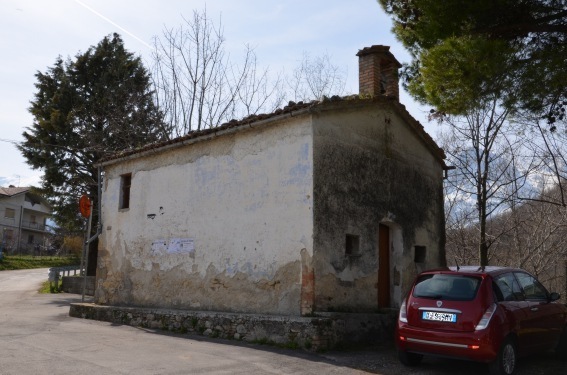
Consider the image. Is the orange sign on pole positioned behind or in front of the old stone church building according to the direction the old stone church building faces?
behind

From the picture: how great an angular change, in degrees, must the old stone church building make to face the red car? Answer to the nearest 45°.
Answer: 0° — it already faces it

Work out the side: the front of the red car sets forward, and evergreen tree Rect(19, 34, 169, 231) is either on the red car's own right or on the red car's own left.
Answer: on the red car's own left

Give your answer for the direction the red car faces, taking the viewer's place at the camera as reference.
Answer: facing away from the viewer and to the right of the viewer

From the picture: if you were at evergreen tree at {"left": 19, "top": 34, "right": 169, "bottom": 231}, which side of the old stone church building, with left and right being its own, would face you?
back

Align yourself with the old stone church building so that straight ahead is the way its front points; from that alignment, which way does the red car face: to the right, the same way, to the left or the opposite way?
to the left
